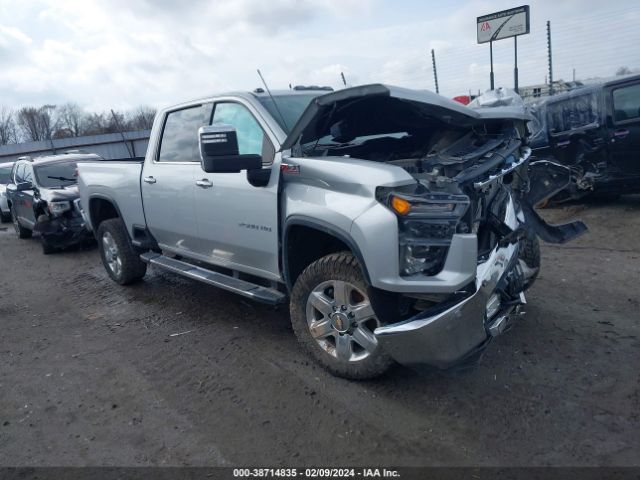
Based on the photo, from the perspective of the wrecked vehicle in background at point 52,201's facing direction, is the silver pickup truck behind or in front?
in front

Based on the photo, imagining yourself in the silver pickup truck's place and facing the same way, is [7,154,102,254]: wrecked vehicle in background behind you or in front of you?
behind

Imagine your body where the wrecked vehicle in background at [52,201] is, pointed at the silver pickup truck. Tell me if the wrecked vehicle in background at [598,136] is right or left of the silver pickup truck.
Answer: left

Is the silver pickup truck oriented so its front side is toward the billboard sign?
no

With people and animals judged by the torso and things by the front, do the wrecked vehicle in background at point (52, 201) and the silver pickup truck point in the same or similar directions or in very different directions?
same or similar directions

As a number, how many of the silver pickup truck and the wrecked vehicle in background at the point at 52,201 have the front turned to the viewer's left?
0

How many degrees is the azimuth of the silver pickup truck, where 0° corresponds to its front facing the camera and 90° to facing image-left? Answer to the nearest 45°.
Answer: approximately 315°

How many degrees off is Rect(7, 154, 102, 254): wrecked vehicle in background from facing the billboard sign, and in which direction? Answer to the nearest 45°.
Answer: approximately 45° to its left

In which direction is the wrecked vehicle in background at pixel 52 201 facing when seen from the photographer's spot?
facing the viewer and to the right of the viewer

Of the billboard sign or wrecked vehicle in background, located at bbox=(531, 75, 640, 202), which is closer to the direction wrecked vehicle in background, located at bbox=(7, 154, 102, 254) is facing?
the wrecked vehicle in background

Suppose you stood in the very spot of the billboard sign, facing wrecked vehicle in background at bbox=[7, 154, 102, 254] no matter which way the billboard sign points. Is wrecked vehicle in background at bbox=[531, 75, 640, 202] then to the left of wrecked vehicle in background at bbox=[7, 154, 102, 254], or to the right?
left

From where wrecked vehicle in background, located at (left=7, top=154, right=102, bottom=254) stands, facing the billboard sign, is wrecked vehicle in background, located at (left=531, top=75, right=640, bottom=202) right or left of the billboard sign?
right
